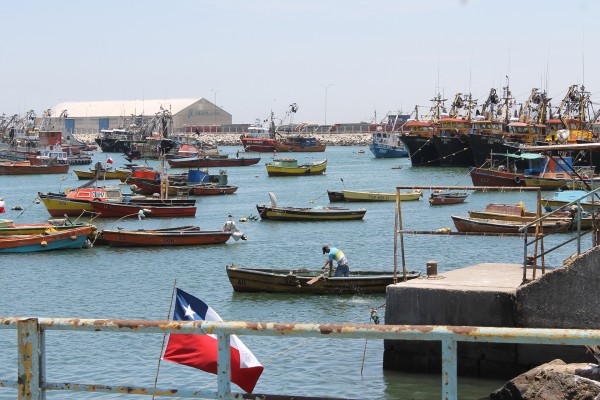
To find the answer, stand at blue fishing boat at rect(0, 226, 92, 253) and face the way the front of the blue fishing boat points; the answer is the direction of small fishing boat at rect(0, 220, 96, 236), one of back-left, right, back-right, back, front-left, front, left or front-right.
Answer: left

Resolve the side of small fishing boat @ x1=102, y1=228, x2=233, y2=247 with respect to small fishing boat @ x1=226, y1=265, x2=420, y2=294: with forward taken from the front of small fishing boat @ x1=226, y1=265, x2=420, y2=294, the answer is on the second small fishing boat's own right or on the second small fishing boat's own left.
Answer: on the second small fishing boat's own right

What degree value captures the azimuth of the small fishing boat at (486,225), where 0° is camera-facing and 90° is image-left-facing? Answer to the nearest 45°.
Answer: approximately 90°

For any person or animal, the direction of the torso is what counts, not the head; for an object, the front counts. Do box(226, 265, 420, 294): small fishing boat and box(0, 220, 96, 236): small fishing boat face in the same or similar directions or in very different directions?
very different directions

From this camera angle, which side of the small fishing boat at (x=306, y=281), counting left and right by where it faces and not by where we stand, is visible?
left

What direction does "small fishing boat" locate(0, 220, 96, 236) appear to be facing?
to the viewer's right

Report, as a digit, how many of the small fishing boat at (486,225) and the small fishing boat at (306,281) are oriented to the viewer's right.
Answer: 0

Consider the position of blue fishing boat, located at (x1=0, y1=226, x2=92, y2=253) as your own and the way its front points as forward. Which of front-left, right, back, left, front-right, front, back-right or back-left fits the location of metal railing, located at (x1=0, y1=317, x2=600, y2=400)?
right

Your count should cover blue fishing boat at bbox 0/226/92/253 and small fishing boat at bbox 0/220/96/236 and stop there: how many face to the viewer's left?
0

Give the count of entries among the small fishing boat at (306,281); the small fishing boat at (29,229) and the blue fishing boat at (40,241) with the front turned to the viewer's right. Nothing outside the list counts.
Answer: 2

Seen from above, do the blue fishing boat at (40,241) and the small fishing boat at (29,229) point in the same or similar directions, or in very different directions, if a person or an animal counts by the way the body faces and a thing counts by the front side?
same or similar directions

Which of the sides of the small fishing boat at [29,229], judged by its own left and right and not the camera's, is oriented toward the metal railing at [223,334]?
right

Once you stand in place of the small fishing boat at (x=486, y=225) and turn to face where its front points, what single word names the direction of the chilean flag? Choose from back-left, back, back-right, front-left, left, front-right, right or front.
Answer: left

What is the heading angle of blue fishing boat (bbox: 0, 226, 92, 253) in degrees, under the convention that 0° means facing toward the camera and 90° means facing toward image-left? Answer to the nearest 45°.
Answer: approximately 270°

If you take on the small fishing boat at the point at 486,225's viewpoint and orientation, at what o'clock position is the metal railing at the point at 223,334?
The metal railing is roughly at 9 o'clock from the small fishing boat.

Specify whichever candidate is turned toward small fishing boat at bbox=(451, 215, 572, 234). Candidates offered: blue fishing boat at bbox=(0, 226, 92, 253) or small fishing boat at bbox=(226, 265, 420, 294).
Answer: the blue fishing boat

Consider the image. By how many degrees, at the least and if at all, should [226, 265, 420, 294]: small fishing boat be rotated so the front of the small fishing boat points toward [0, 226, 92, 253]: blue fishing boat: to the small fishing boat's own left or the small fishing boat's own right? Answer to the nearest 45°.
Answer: approximately 45° to the small fishing boat's own right
